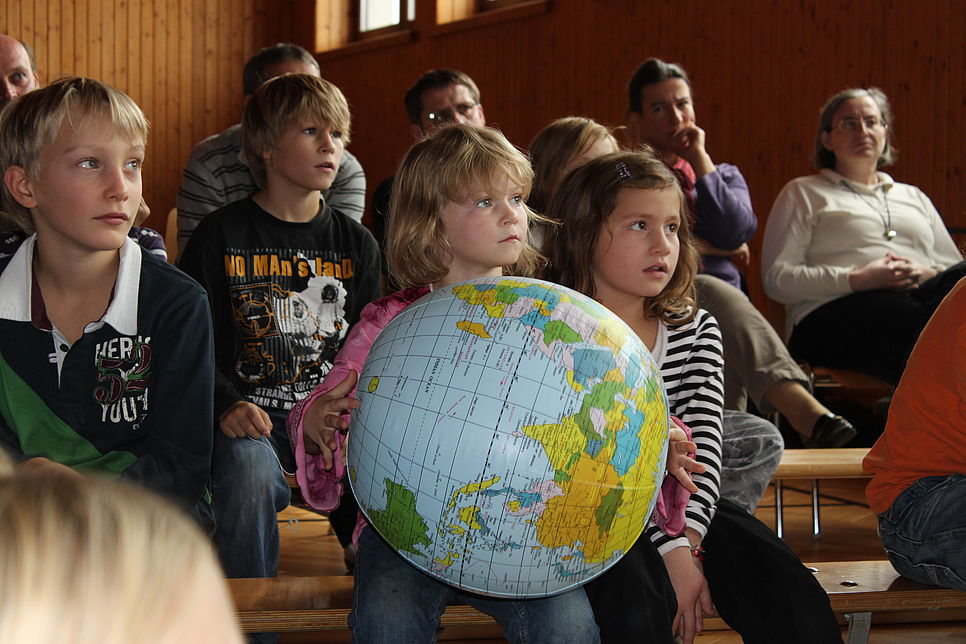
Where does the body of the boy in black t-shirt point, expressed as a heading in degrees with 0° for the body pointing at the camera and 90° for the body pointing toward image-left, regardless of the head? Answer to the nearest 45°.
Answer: approximately 315°

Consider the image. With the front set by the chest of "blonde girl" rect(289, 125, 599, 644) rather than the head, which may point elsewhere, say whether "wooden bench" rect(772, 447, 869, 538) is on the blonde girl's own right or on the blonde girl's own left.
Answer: on the blonde girl's own left

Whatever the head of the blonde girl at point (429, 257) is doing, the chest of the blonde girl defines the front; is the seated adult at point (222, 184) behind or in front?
behind

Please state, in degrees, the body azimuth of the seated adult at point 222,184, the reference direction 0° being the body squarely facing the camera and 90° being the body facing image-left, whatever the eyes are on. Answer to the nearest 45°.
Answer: approximately 315°

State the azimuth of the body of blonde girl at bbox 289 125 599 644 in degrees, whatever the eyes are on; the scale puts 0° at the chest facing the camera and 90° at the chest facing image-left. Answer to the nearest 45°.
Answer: approximately 315°

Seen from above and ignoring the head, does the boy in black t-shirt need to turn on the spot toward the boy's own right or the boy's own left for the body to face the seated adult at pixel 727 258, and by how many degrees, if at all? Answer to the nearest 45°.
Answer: approximately 90° to the boy's own left

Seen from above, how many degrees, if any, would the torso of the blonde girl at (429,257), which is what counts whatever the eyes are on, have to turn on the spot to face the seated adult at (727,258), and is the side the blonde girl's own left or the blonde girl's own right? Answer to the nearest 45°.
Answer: approximately 90° to the blonde girl's own left

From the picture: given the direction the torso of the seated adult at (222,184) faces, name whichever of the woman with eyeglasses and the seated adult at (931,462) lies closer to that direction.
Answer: the seated adult

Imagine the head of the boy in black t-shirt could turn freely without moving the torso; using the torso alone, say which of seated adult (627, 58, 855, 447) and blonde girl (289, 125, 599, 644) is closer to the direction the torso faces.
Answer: the blonde girl
